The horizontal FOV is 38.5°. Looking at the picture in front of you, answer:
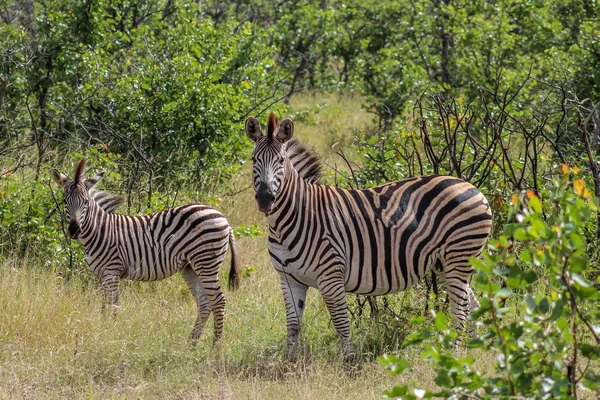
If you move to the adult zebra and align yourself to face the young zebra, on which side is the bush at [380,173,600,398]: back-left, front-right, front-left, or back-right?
back-left

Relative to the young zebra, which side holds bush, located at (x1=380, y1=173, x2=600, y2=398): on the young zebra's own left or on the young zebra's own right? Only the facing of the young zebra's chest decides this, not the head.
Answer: on the young zebra's own left

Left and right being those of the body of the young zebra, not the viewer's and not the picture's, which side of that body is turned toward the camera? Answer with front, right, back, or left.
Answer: left

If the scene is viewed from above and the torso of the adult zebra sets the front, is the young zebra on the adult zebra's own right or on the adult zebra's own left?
on the adult zebra's own right

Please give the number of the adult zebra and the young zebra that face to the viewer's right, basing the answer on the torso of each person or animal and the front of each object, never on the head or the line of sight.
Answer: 0

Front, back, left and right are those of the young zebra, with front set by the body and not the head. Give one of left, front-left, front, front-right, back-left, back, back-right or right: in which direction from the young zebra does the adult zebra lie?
back-left
